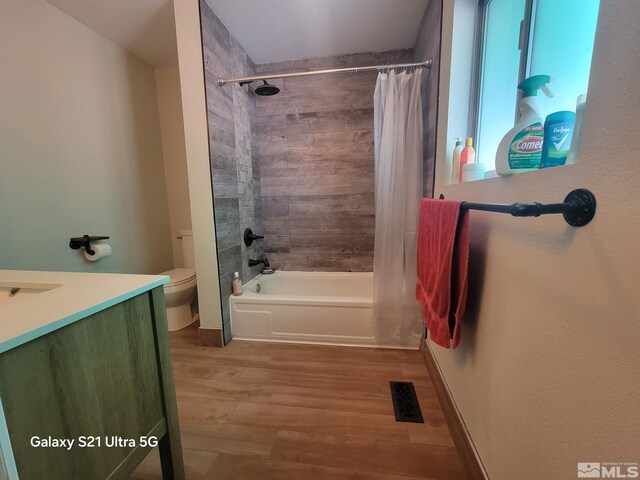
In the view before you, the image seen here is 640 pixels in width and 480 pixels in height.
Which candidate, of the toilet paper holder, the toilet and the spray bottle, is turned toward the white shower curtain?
the toilet paper holder

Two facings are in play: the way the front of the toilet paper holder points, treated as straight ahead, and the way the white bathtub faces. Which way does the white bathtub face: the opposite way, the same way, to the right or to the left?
to the right

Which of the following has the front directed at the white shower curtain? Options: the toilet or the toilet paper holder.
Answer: the toilet paper holder

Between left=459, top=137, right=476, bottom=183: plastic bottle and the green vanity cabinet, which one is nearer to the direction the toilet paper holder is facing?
the plastic bottle
